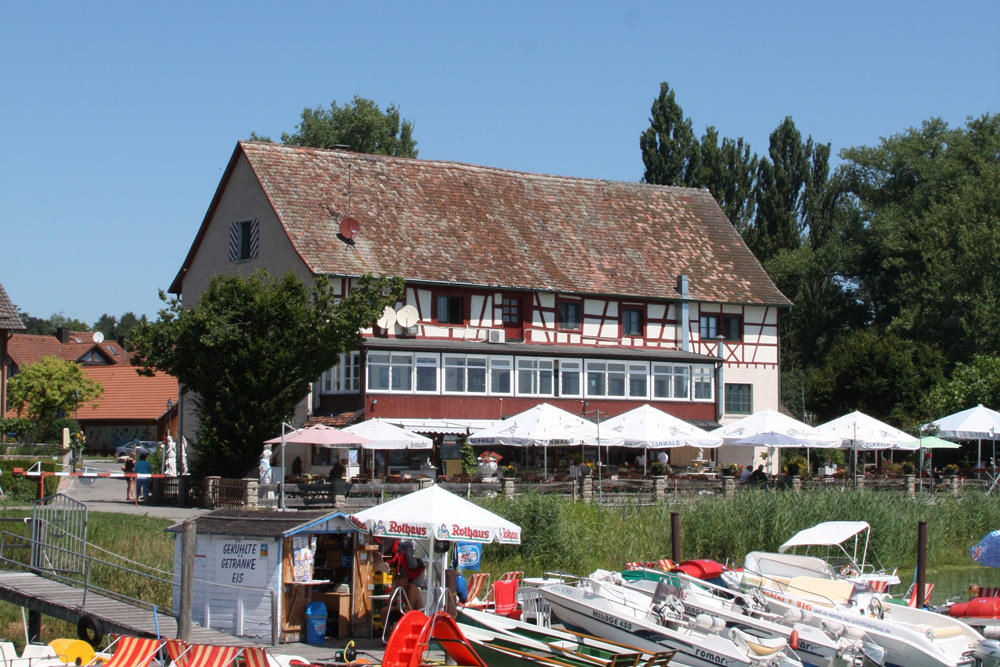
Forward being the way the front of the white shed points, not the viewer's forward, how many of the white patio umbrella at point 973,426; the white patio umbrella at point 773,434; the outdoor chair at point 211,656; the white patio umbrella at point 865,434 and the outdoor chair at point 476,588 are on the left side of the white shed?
4

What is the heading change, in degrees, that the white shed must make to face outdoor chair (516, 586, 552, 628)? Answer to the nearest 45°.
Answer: approximately 45° to its left

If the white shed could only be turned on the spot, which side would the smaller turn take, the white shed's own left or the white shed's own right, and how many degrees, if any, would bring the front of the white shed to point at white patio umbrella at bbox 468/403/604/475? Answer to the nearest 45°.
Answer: approximately 90° to the white shed's own left

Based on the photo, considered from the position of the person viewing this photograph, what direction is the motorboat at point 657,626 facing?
facing away from the viewer and to the left of the viewer

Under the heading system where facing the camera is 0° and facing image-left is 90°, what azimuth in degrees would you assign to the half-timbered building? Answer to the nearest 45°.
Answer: approximately 315°

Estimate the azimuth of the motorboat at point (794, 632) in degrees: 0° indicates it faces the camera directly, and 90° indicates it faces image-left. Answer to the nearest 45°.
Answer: approximately 135°

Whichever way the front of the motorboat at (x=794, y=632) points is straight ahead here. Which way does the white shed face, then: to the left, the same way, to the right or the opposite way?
the opposite way

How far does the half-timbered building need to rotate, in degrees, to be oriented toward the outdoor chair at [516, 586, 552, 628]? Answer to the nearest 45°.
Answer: approximately 45° to its right

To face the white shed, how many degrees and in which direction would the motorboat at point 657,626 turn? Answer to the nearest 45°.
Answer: approximately 45° to its left
